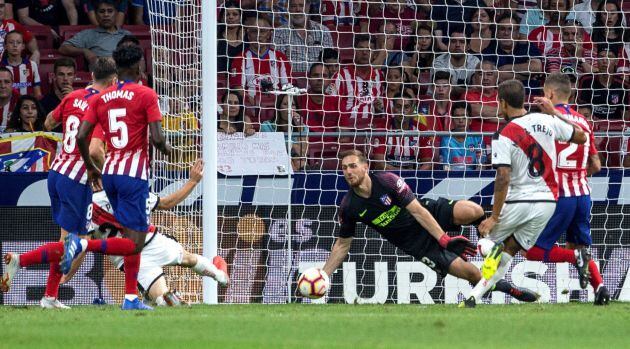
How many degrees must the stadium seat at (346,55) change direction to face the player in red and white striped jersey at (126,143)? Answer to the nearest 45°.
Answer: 0° — it already faces them

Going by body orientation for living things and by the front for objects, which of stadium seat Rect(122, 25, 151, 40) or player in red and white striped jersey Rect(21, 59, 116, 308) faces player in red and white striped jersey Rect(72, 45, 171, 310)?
the stadium seat

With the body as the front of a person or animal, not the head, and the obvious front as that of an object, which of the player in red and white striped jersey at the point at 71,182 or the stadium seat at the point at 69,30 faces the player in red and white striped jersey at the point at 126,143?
the stadium seat

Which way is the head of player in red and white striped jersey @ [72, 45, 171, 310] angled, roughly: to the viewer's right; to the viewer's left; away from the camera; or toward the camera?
away from the camera

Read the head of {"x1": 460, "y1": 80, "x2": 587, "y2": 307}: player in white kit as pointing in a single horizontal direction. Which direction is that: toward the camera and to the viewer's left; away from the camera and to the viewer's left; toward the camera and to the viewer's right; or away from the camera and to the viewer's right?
away from the camera and to the viewer's left

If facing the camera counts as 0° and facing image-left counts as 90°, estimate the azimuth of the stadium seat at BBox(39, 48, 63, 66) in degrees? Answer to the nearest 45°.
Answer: approximately 0°
